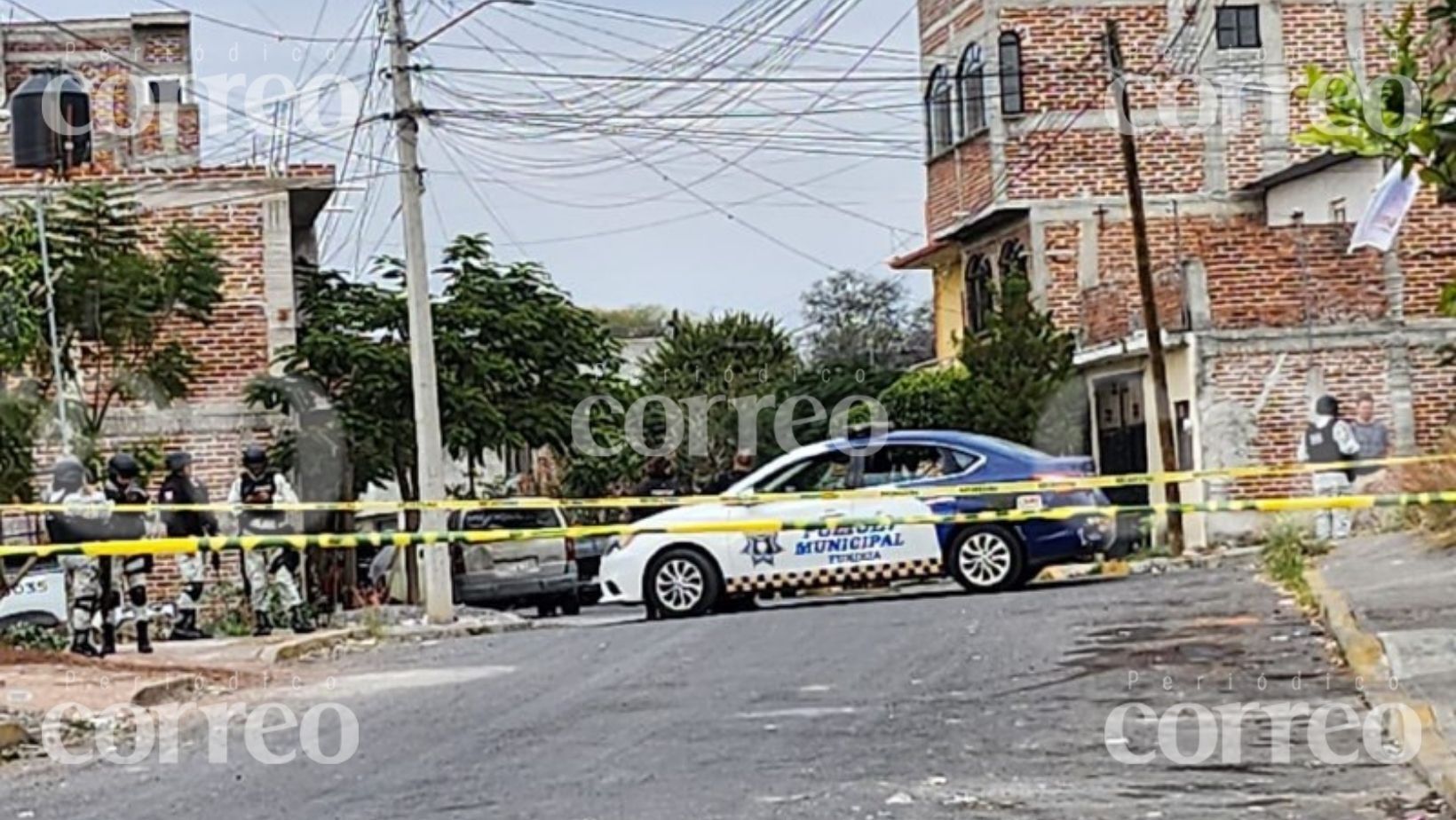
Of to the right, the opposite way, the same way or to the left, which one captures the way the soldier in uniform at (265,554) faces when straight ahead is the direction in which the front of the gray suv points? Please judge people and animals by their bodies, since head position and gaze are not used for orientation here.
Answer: the opposite way

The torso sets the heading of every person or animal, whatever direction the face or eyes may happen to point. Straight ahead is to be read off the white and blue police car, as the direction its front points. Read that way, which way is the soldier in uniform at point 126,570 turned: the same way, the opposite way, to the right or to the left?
to the left

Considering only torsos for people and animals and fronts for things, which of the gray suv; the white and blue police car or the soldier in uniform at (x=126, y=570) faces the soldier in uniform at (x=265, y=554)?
the white and blue police car

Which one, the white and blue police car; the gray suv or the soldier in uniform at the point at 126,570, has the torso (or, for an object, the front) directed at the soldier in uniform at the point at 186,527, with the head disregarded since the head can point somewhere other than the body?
the white and blue police car

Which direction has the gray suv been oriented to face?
away from the camera

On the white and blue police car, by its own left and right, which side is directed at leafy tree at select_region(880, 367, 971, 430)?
right

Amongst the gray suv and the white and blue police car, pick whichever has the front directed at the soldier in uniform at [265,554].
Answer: the white and blue police car

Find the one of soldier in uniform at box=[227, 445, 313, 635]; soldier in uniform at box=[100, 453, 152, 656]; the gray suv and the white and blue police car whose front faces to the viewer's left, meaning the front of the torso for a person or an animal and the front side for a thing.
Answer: the white and blue police car

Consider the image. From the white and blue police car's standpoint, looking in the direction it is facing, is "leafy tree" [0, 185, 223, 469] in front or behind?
in front

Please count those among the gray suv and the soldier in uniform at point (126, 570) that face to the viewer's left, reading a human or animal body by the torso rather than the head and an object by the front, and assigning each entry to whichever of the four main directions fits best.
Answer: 0

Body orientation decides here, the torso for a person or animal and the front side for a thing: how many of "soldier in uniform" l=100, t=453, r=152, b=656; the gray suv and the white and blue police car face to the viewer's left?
1

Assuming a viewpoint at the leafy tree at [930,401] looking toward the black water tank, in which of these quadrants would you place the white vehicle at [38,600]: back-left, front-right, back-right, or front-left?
front-left

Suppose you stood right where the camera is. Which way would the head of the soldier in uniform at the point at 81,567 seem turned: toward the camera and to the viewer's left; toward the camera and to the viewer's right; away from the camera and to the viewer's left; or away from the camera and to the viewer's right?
away from the camera and to the viewer's right

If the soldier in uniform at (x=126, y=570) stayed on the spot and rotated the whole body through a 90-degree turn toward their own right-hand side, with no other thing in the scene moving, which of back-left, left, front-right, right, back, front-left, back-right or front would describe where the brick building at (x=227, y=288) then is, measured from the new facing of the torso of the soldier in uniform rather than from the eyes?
right

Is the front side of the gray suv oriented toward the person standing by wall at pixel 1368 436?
no

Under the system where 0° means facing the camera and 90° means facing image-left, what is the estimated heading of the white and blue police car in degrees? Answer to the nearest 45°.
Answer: approximately 90°

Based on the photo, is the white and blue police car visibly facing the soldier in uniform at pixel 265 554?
yes
